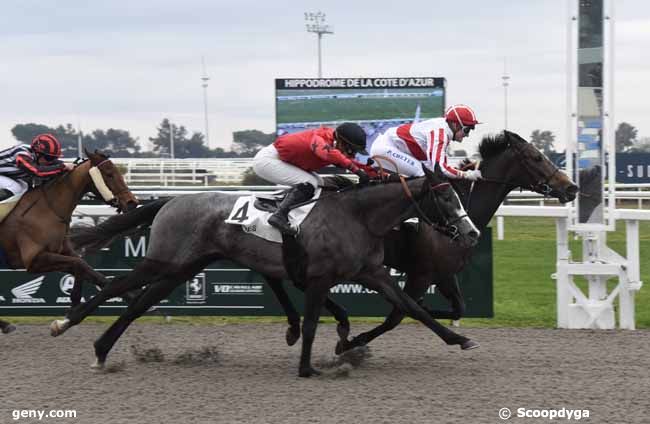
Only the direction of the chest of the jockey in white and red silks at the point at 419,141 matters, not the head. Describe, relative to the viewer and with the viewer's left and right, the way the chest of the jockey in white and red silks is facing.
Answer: facing to the right of the viewer

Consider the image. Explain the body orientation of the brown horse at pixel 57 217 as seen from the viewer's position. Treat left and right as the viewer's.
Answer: facing to the right of the viewer

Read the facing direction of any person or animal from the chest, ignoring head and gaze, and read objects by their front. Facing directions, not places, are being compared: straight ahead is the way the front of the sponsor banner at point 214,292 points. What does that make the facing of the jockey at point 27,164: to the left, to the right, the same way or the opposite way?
to the left

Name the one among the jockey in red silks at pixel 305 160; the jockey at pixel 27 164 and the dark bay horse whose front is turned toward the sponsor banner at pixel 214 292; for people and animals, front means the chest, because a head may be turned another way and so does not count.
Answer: the jockey

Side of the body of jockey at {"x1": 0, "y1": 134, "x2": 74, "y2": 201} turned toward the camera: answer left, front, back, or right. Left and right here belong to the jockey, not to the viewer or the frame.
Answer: right

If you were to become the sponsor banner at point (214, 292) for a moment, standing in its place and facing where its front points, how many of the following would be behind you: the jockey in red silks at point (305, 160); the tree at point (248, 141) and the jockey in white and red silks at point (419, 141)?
1

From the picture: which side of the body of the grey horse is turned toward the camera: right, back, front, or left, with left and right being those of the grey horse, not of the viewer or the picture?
right

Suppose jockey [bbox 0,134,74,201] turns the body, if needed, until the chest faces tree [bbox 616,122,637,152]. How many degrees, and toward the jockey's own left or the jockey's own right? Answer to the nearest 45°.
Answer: approximately 45° to the jockey's own left

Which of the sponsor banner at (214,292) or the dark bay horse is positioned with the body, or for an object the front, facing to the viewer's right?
the dark bay horse

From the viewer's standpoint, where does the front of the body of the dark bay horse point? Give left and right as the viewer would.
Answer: facing to the right of the viewer

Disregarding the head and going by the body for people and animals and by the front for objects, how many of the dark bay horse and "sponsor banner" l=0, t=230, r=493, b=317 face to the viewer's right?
1

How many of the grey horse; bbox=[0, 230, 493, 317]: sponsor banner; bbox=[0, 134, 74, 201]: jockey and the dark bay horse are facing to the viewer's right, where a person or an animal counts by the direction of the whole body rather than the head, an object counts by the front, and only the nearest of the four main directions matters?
3

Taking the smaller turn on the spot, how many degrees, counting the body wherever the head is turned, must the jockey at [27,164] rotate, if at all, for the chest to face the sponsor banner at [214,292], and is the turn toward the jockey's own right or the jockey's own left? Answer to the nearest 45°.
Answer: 0° — they already face it
